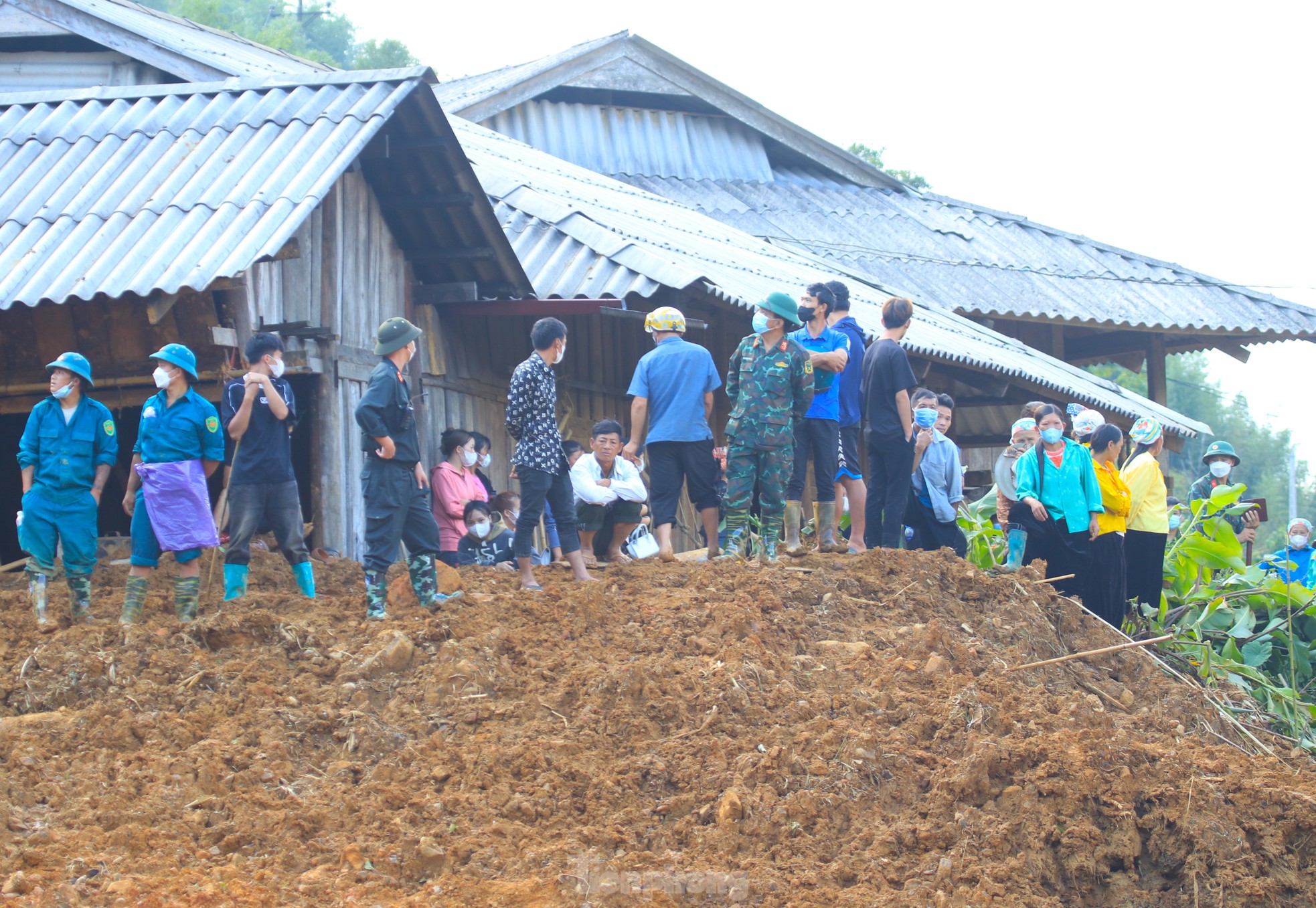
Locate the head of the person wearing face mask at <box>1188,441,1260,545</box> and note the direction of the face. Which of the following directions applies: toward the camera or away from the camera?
toward the camera

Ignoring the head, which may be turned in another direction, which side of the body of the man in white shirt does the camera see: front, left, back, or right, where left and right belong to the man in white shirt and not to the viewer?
front

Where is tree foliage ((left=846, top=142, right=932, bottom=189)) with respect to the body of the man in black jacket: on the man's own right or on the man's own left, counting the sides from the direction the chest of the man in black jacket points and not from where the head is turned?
on the man's own left

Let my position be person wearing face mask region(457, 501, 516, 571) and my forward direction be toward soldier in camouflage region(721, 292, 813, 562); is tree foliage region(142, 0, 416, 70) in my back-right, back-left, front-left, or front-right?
back-left

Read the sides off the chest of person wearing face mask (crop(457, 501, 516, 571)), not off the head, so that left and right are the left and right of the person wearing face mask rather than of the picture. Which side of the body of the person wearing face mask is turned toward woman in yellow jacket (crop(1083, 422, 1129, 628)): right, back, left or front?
left

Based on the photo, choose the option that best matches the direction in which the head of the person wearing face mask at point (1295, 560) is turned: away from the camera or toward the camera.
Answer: toward the camera

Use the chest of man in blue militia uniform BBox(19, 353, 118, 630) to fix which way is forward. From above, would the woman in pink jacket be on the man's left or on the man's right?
on the man's left

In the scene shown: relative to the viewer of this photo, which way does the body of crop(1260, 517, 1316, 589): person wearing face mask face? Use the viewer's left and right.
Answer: facing the viewer

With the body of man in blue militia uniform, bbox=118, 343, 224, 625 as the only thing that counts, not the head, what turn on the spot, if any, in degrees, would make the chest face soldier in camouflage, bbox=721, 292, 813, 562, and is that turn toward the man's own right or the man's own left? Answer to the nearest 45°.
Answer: approximately 135° to the man's own left

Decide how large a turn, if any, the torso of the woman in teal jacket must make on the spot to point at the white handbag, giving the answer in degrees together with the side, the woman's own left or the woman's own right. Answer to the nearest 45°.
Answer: approximately 90° to the woman's own right
